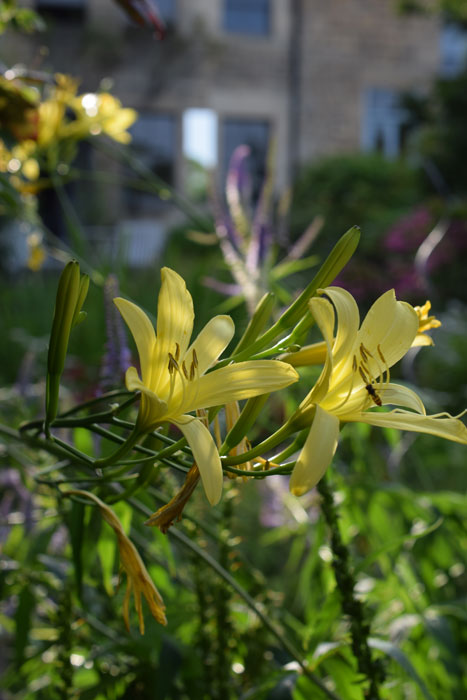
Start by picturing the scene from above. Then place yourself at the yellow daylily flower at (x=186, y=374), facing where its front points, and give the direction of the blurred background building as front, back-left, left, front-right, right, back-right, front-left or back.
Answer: back-left

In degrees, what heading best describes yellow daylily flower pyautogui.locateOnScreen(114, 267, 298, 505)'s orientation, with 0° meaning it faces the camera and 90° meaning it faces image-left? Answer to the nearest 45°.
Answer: approximately 315°

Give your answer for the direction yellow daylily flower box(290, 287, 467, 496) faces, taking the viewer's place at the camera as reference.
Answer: facing the viewer and to the right of the viewer

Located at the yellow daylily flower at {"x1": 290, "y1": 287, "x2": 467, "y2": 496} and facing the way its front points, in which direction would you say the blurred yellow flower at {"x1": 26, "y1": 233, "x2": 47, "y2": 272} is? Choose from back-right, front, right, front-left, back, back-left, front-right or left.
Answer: back

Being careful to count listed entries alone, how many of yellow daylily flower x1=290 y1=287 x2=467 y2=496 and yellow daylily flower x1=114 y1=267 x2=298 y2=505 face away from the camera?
0

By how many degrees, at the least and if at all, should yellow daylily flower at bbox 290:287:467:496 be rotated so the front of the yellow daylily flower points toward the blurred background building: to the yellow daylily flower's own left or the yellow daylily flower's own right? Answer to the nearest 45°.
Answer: approximately 135° to the yellow daylily flower's own left
